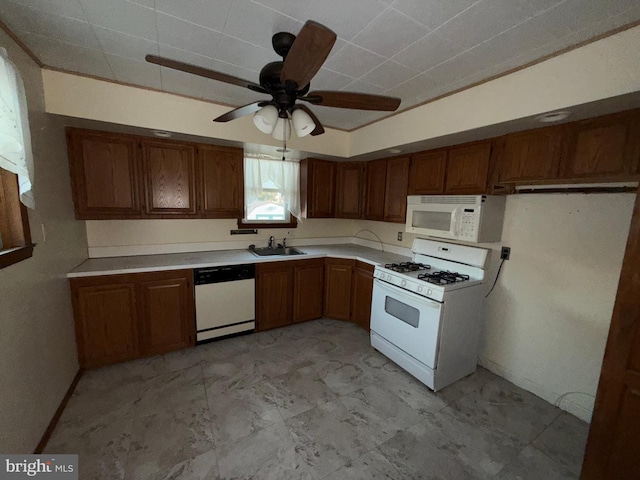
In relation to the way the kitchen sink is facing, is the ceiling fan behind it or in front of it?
in front

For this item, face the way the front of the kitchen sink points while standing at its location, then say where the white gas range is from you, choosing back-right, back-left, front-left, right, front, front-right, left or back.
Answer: front-left

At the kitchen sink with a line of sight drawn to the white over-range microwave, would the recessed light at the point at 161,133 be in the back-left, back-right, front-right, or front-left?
back-right

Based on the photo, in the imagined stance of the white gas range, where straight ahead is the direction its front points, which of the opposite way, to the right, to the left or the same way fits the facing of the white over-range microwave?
the same way

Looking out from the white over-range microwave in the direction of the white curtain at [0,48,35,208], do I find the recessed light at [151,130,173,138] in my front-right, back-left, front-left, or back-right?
front-right

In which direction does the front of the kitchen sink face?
toward the camera

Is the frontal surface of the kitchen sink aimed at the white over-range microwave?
no

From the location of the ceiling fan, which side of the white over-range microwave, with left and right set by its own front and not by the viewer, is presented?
front

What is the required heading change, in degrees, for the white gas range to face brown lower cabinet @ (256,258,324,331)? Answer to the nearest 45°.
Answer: approximately 45° to its right

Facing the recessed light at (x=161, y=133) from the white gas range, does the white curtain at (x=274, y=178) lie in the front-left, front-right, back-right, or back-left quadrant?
front-right

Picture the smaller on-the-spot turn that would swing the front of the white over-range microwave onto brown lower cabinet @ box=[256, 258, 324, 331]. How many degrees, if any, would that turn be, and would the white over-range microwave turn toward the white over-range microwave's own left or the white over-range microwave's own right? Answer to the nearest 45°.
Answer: approximately 45° to the white over-range microwave's own right

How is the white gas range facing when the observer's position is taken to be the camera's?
facing the viewer and to the left of the viewer

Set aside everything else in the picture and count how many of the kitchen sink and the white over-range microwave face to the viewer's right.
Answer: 0

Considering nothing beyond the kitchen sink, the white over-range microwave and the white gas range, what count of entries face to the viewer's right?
0
